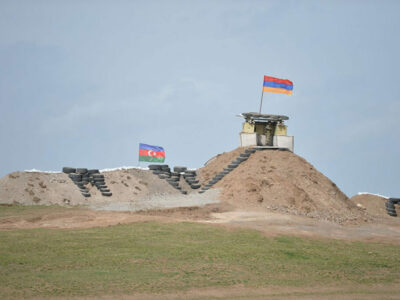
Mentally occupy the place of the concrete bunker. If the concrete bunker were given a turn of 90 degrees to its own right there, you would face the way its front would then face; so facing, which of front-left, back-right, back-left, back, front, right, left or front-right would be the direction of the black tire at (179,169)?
front

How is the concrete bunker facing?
toward the camera

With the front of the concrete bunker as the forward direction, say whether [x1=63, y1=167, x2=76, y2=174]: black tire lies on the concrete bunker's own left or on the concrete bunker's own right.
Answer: on the concrete bunker's own right

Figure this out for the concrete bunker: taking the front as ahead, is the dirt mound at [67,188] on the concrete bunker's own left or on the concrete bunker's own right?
on the concrete bunker's own right

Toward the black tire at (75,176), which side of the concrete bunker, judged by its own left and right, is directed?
right

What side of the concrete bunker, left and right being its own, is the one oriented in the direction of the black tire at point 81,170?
right

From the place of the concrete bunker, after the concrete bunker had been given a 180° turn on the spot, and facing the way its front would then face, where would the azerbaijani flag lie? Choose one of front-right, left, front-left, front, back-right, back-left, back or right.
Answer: left
